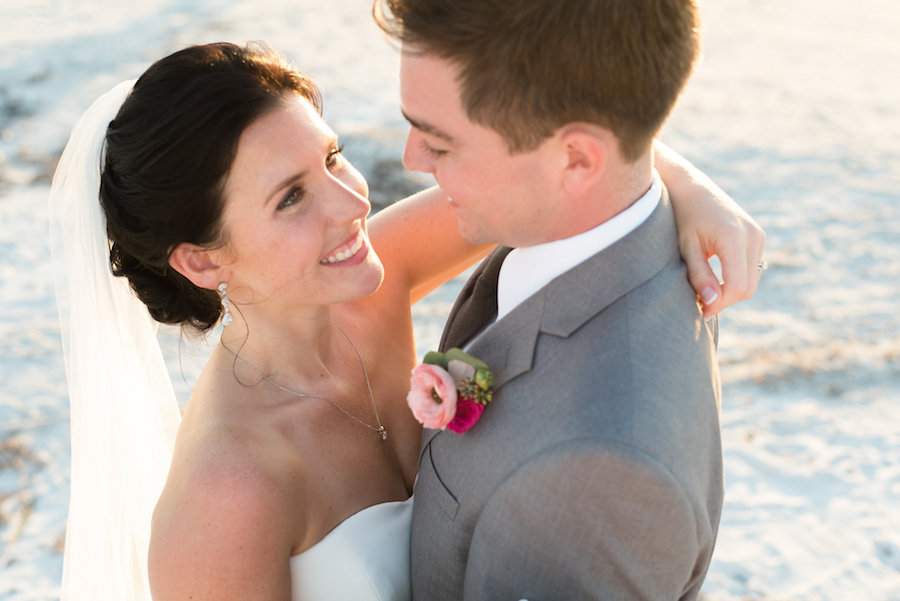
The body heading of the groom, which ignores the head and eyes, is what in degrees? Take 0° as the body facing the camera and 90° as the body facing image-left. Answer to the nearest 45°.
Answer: approximately 90°

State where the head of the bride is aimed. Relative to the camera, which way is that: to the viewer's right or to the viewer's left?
to the viewer's right

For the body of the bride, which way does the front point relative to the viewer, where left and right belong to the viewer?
facing the viewer and to the right of the viewer

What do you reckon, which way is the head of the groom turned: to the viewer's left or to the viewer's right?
to the viewer's left

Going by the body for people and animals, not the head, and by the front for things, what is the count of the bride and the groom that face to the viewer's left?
1

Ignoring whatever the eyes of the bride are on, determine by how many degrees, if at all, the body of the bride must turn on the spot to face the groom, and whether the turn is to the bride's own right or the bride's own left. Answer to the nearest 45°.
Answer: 0° — they already face them
